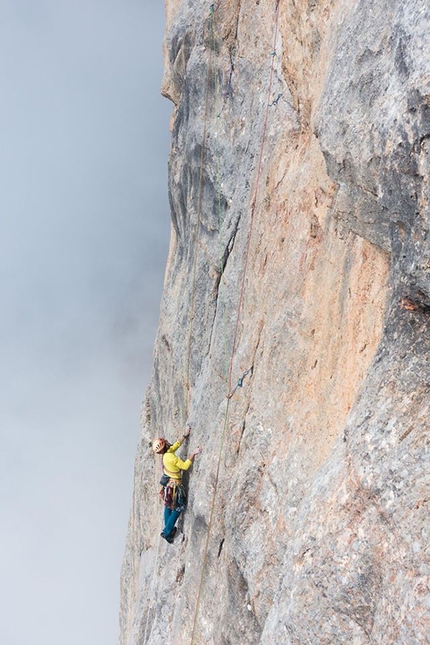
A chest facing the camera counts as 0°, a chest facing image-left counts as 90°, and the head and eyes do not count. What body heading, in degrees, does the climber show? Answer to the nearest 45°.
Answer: approximately 225°
